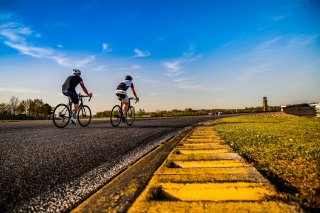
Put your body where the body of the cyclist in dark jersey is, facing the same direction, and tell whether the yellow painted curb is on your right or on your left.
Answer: on your right

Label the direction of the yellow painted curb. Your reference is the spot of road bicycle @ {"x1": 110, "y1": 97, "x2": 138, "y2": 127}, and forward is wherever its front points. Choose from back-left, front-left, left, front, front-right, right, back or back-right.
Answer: back-right

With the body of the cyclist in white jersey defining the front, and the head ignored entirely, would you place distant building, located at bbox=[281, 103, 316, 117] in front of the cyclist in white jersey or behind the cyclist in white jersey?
in front

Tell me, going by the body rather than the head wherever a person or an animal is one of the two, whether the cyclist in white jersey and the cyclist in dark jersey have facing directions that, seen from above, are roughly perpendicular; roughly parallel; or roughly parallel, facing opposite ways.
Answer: roughly parallel

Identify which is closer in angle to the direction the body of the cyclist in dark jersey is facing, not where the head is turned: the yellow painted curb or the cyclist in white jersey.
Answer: the cyclist in white jersey

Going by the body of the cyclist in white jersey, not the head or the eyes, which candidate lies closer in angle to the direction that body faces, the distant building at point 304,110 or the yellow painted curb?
the distant building

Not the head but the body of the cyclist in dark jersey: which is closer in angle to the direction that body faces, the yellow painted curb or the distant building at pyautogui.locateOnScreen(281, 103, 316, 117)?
the distant building

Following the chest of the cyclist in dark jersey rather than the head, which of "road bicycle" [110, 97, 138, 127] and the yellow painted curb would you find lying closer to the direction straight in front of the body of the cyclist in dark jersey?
the road bicycle

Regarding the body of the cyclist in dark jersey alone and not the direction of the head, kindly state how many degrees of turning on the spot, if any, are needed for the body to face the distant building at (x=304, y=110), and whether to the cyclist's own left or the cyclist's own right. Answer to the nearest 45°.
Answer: approximately 45° to the cyclist's own right
